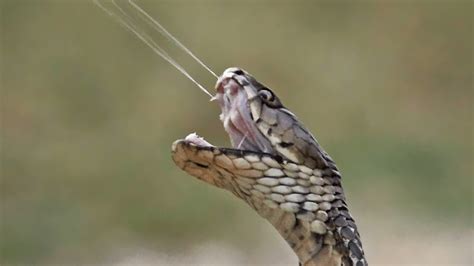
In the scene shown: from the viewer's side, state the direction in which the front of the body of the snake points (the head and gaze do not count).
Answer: to the viewer's left
